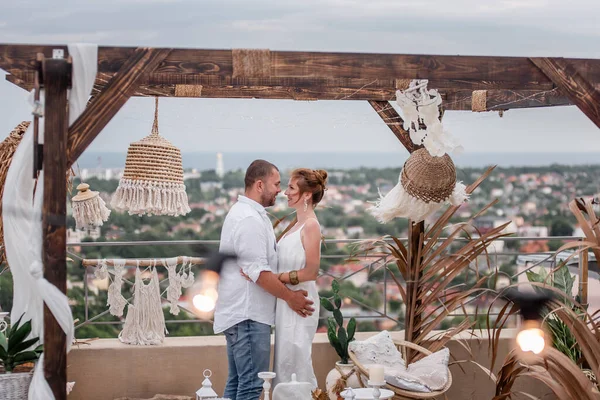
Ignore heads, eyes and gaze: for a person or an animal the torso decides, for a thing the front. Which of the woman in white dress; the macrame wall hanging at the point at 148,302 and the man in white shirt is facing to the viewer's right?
the man in white shirt

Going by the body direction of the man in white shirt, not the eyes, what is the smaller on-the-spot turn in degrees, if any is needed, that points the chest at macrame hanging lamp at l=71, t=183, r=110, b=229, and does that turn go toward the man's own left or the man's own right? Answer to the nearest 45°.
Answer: approximately 135° to the man's own left

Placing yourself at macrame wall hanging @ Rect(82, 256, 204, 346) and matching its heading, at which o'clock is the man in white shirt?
The man in white shirt is roughly at 11 o'clock from the macrame wall hanging.

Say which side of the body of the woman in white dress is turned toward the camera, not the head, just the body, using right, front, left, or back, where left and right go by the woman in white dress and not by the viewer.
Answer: left

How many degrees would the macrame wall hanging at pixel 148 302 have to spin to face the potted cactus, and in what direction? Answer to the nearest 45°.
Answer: approximately 45° to its left

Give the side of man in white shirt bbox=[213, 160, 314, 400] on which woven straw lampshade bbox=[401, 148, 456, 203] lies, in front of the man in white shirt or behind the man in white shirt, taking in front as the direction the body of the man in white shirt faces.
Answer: in front

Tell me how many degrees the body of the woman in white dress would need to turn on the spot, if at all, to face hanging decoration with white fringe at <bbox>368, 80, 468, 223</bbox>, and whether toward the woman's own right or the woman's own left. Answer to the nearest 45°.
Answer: approximately 180°

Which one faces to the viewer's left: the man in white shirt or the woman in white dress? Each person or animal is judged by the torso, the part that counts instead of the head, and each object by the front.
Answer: the woman in white dress

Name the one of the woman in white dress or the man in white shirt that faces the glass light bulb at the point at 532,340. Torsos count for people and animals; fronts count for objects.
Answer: the man in white shirt

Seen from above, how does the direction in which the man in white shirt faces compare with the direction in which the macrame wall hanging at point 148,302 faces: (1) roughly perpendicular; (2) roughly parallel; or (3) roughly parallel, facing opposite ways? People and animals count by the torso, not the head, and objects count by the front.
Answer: roughly perpendicular

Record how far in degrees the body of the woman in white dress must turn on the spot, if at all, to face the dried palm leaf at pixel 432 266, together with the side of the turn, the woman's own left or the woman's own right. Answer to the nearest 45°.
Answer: approximately 135° to the woman's own right

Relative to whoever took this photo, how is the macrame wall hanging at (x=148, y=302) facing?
facing the viewer

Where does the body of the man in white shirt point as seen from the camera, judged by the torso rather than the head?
to the viewer's right

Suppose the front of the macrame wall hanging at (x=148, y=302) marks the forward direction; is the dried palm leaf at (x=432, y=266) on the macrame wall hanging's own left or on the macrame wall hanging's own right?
on the macrame wall hanging's own left

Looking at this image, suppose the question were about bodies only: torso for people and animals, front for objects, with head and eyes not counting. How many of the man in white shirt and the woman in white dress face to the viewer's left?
1

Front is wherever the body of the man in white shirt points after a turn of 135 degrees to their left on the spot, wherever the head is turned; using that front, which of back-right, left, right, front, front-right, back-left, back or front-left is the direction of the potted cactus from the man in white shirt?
right
